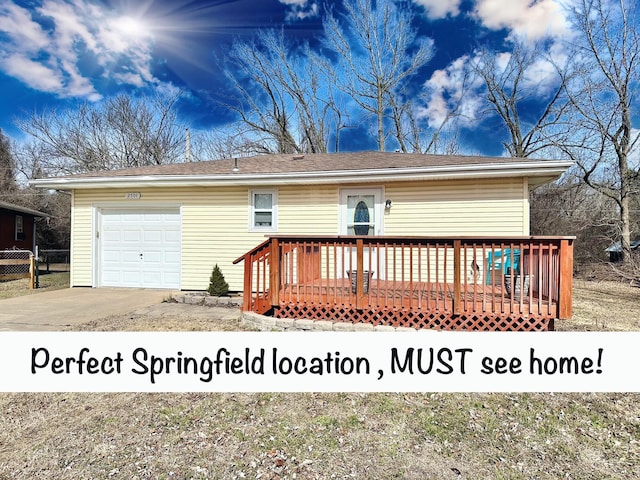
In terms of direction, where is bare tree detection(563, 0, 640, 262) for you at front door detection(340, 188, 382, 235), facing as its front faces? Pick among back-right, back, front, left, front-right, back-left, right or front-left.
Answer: back-left

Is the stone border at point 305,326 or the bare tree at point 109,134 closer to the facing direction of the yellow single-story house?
the stone border

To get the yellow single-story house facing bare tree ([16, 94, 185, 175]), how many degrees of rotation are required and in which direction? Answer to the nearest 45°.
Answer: approximately 135° to its right

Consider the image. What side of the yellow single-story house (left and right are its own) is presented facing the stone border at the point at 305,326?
front

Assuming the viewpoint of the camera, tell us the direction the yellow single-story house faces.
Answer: facing the viewer

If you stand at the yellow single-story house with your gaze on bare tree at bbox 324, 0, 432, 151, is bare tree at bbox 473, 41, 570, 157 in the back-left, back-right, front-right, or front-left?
front-right

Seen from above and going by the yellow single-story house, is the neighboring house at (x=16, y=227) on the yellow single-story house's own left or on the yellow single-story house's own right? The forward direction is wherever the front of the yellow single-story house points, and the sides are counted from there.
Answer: on the yellow single-story house's own right

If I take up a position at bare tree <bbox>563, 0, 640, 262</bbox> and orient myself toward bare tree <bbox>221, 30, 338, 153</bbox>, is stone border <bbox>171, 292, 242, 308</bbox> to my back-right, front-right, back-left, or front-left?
front-left

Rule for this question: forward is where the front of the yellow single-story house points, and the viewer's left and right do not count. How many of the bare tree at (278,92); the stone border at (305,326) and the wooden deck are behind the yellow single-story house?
1

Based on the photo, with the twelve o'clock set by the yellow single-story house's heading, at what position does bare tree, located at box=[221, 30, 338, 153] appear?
The bare tree is roughly at 6 o'clock from the yellow single-story house.

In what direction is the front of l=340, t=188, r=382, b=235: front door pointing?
toward the camera
